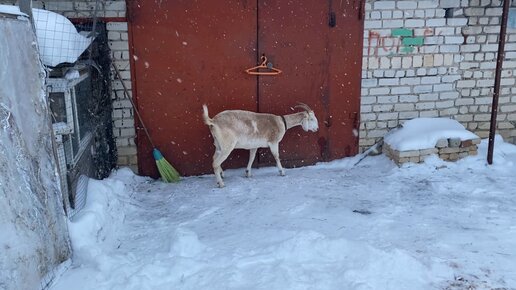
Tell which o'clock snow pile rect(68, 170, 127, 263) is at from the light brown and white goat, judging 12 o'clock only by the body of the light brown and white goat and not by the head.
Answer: The snow pile is roughly at 4 o'clock from the light brown and white goat.

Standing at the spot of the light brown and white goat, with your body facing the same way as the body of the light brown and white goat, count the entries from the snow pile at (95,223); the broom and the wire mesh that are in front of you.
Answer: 0

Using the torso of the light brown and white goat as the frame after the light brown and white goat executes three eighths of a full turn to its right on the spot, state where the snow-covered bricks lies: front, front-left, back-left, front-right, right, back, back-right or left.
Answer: back-left

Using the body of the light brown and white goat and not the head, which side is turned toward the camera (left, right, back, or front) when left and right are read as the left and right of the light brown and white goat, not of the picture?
right

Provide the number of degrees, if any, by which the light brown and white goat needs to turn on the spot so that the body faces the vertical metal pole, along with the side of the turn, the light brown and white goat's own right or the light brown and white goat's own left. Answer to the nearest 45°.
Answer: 0° — it already faces it

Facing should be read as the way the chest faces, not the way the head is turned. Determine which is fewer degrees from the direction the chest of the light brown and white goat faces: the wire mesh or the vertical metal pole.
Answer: the vertical metal pole

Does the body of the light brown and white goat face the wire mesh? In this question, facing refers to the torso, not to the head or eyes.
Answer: no

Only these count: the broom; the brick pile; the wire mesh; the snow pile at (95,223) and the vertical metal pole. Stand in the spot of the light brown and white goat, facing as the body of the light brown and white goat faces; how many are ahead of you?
2

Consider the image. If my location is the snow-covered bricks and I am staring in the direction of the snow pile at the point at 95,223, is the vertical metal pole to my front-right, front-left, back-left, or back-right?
back-left

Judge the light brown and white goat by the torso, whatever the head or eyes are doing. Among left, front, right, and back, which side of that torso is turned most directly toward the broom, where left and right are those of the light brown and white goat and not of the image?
back

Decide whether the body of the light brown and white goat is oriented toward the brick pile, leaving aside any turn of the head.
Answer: yes

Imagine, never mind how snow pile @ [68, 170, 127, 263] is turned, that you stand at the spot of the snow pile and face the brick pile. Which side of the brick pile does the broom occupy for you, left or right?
left
